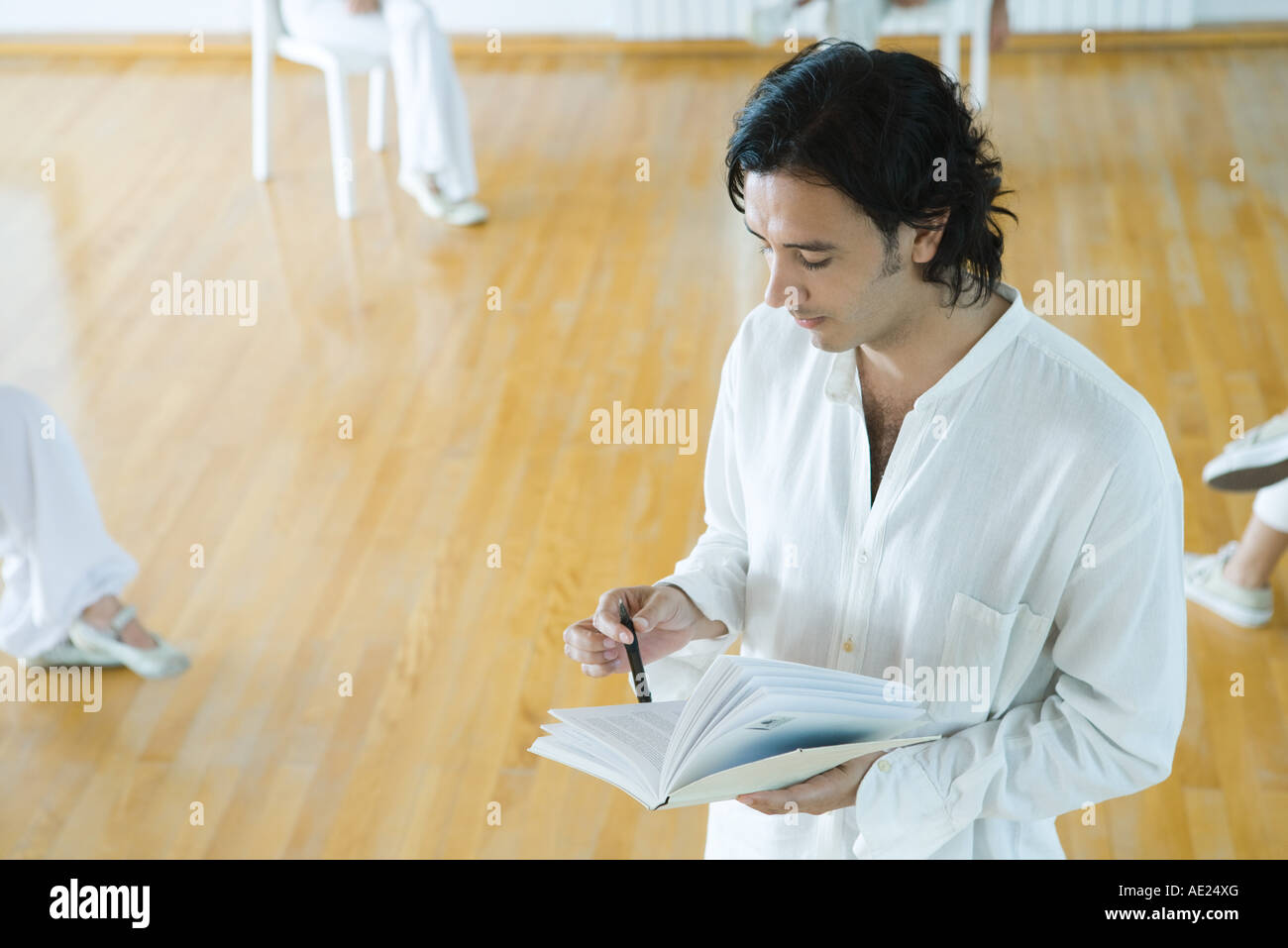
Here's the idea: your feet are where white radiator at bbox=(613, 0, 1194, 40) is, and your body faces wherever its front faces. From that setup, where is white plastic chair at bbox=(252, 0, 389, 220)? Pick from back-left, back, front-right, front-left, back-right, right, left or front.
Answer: front-right

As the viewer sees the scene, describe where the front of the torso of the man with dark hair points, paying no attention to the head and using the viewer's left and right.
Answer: facing the viewer and to the left of the viewer

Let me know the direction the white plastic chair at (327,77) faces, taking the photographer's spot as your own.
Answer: facing the viewer and to the right of the viewer

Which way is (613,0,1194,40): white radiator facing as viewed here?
toward the camera

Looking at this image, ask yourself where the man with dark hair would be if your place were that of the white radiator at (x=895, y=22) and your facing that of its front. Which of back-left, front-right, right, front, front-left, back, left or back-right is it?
front

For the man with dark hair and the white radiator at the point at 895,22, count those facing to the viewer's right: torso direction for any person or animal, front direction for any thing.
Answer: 0

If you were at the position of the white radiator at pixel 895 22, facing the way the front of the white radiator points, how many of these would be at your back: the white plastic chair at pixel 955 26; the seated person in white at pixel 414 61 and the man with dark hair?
0

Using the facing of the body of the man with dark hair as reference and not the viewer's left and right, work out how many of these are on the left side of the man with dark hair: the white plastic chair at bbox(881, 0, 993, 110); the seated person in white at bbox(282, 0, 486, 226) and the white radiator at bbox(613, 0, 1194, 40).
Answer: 0

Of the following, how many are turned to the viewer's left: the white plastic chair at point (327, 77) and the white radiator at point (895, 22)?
0

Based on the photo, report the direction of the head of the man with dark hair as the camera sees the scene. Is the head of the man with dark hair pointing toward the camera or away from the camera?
toward the camera

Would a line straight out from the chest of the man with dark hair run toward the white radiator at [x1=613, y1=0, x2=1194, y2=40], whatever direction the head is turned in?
no
